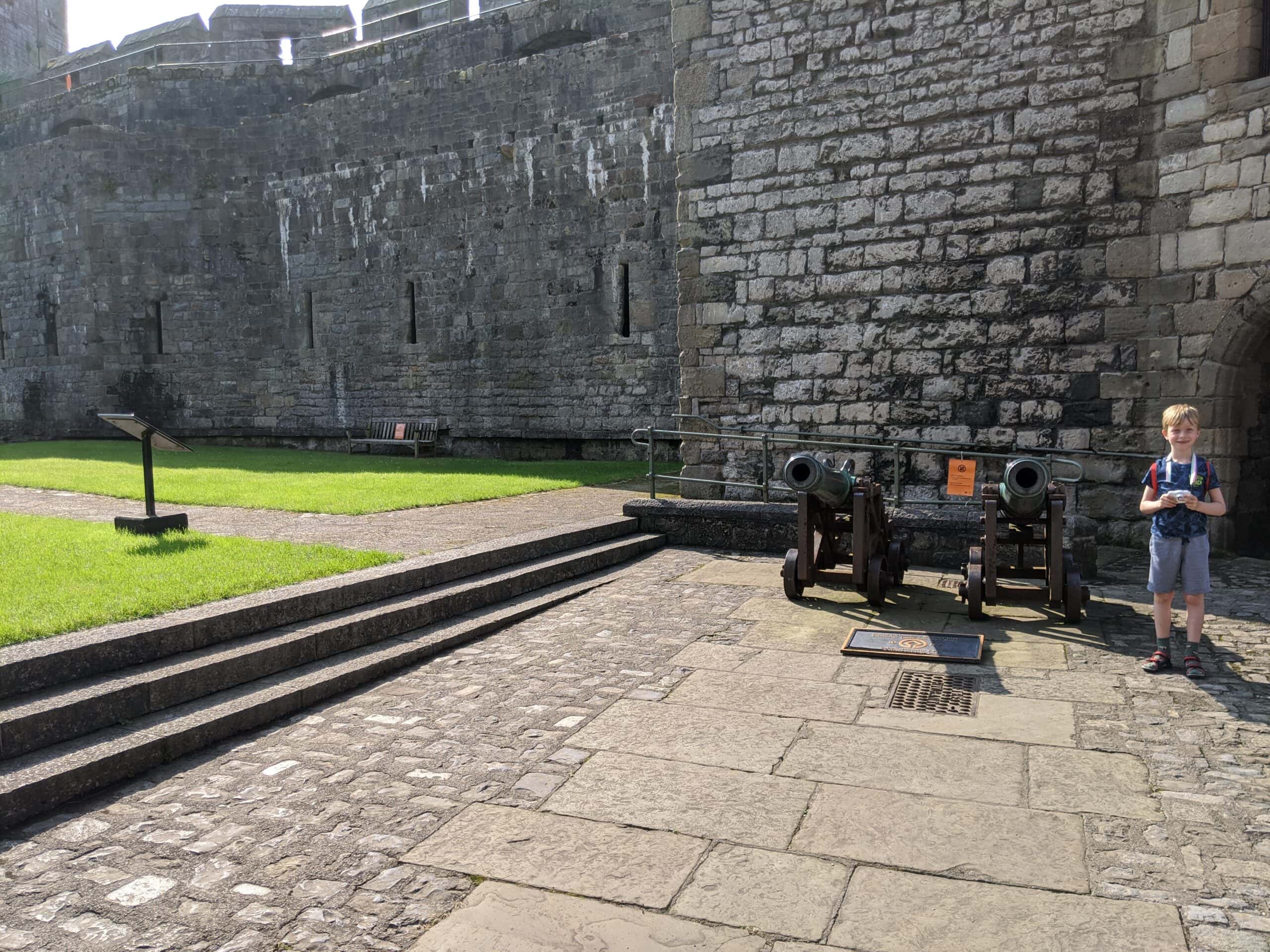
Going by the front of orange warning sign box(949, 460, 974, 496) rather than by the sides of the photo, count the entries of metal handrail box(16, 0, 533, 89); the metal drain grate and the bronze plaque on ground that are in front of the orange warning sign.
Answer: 2

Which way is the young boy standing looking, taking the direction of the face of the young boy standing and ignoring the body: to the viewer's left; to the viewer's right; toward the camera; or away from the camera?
toward the camera

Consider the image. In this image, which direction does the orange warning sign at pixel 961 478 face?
toward the camera

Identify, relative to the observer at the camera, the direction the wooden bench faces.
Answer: facing the viewer and to the left of the viewer

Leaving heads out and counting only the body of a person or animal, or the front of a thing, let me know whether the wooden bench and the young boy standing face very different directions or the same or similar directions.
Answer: same or similar directions

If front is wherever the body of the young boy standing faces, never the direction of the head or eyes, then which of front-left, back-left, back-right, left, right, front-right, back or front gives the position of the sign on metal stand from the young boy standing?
right

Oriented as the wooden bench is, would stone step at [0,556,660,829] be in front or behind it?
in front

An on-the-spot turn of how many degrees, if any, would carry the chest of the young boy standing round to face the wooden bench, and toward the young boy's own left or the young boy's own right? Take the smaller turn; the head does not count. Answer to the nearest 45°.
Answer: approximately 135° to the young boy's own right

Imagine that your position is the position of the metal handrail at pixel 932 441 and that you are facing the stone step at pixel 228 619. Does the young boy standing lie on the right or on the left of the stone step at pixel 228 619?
left

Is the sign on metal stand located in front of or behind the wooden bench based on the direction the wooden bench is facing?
in front

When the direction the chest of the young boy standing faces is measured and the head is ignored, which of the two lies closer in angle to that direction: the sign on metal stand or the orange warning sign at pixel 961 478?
the sign on metal stand

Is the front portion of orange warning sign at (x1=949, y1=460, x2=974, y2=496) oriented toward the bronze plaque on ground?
yes

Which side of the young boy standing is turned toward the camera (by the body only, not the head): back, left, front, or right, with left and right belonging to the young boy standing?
front

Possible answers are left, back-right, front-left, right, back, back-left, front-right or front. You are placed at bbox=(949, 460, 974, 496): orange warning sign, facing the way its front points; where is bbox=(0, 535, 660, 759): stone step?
front-right

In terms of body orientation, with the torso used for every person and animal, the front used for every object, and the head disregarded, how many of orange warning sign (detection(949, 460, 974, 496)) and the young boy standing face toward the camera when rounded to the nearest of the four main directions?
2

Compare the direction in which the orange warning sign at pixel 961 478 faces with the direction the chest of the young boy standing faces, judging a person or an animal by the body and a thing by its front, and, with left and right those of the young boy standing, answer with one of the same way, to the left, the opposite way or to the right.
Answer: the same way
